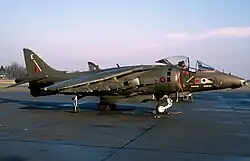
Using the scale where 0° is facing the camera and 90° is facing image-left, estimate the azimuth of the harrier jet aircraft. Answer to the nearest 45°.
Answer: approximately 270°
